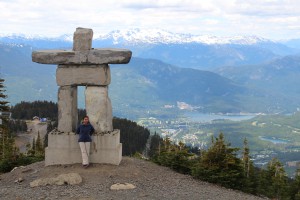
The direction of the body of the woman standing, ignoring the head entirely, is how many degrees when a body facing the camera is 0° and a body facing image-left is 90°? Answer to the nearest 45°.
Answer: approximately 0°

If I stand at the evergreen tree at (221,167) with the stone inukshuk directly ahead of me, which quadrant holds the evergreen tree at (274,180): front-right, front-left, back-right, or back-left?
back-left
